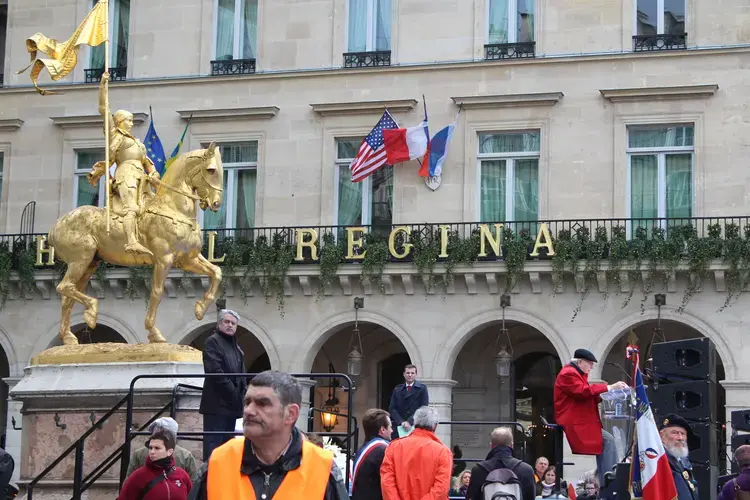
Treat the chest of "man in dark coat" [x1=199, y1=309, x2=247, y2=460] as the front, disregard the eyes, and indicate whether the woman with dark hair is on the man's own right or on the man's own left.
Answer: on the man's own right

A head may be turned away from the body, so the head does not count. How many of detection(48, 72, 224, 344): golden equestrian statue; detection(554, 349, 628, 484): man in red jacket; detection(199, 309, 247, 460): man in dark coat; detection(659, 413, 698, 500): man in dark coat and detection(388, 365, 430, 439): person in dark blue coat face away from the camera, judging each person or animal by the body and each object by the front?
0

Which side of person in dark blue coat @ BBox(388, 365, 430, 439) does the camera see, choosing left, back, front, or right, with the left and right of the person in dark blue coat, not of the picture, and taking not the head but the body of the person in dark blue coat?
front

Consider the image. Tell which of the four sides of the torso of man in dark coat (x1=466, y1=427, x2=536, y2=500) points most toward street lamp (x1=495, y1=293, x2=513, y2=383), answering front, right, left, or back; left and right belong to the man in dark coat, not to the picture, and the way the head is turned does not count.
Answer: front

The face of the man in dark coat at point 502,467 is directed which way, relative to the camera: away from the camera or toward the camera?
away from the camera

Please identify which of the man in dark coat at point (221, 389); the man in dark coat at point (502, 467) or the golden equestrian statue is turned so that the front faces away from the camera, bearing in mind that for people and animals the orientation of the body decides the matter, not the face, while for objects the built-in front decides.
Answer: the man in dark coat at point (502, 467)

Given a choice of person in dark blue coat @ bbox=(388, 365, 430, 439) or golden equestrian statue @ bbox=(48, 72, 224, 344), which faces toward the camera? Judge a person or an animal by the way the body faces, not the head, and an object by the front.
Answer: the person in dark blue coat

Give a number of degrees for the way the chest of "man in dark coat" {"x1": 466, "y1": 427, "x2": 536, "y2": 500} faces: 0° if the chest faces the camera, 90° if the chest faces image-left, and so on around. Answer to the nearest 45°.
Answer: approximately 180°

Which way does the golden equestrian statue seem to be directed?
to the viewer's right

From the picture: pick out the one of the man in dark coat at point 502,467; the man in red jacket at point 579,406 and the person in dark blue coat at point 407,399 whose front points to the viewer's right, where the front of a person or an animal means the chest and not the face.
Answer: the man in red jacket

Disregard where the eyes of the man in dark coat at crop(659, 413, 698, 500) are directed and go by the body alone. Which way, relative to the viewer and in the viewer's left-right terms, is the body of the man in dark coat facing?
facing the viewer and to the right of the viewer

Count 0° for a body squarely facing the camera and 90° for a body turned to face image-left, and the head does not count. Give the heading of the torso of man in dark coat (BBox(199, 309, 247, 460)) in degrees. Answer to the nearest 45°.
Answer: approximately 315°

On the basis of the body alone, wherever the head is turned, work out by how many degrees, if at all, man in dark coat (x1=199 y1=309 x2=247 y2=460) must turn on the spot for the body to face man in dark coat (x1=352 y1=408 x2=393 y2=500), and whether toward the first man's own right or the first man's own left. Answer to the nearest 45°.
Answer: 0° — they already face them

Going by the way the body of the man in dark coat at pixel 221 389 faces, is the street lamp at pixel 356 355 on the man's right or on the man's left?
on the man's left

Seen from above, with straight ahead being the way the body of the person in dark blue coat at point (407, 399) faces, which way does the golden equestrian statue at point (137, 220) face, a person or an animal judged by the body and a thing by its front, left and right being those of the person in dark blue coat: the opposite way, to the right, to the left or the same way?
to the left

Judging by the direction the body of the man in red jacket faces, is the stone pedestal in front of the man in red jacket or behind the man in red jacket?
behind

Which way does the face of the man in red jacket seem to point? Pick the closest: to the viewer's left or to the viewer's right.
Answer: to the viewer's right

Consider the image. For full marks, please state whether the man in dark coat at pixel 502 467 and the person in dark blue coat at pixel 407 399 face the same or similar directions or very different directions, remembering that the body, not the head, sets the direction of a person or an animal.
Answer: very different directions
